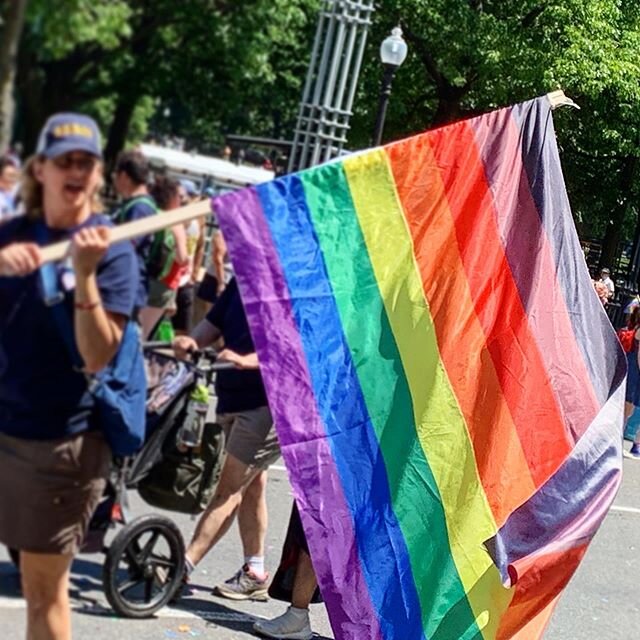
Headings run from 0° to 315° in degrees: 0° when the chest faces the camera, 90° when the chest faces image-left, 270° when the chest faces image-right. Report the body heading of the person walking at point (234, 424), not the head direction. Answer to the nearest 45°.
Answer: approximately 90°

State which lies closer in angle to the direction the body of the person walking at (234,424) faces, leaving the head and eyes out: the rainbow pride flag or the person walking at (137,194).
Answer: the person walking

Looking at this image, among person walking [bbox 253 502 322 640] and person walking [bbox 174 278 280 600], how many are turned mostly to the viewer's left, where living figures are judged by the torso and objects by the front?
2

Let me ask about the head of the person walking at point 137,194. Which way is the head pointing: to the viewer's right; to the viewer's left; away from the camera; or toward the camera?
to the viewer's left

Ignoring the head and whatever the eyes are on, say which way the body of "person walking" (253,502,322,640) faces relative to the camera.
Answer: to the viewer's left

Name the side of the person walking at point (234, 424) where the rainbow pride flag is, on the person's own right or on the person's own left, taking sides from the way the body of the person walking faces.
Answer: on the person's own left
